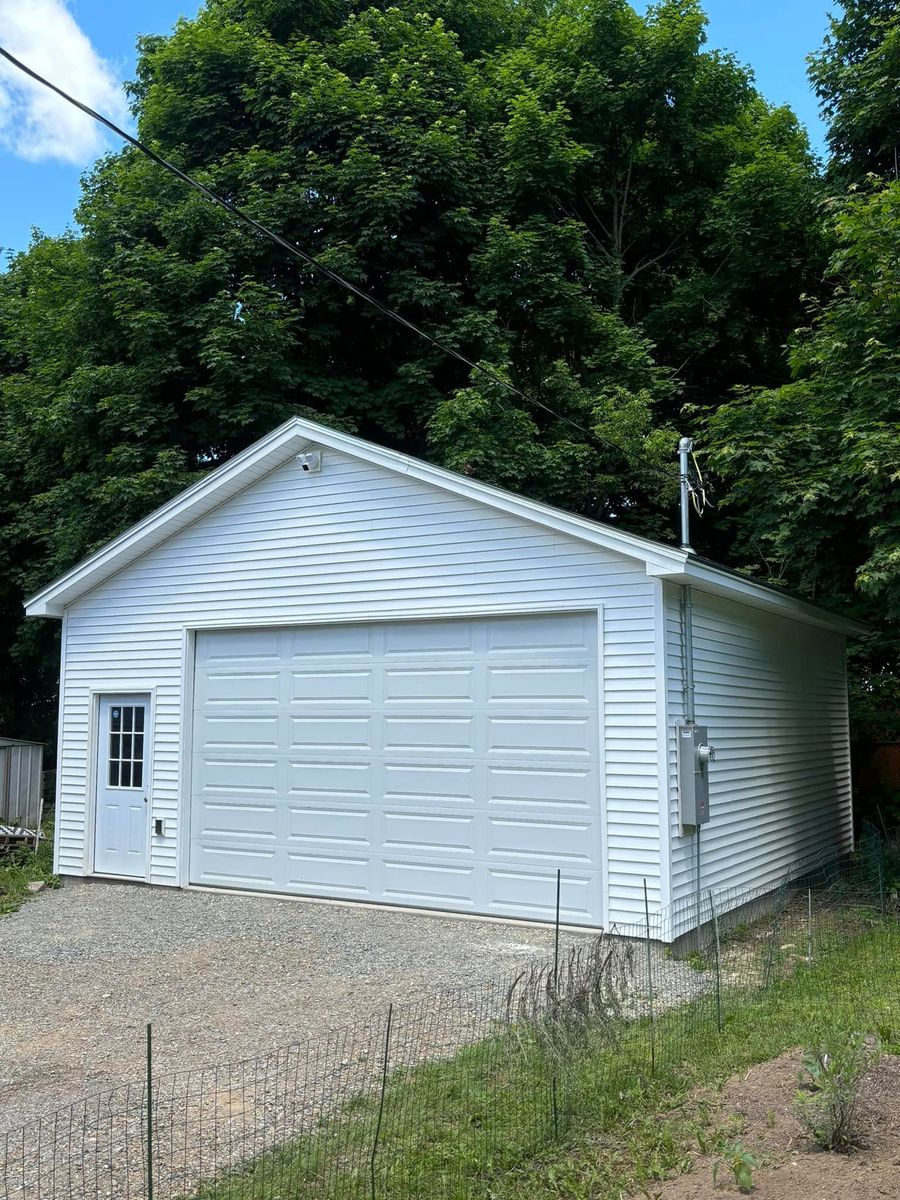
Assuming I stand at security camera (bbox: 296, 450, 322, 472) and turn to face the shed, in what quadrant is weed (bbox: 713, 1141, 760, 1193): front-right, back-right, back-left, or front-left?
back-left

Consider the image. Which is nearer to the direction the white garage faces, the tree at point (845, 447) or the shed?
the shed

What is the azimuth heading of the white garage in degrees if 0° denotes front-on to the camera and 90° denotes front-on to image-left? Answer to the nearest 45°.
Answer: approximately 45°

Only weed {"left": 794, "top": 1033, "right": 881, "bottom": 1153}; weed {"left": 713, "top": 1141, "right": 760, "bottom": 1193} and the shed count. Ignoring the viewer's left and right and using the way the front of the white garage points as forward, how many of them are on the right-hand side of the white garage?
1

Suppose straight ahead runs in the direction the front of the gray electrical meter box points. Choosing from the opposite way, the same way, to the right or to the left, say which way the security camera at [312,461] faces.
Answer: to the right

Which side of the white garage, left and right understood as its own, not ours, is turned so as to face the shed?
right

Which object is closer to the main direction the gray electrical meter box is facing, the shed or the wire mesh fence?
the wire mesh fence

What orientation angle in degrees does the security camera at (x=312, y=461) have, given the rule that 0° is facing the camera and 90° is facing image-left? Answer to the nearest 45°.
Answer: approximately 45°

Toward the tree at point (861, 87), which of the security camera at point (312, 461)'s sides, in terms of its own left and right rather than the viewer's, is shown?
back

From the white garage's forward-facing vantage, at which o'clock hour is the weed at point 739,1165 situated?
The weed is roughly at 10 o'clock from the white garage.

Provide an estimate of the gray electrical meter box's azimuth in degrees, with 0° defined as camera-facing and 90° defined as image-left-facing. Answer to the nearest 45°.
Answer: approximately 315°

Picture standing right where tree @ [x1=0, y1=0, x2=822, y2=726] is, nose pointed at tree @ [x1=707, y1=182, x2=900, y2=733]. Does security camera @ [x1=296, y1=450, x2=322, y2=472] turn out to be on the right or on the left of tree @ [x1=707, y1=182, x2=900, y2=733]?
right

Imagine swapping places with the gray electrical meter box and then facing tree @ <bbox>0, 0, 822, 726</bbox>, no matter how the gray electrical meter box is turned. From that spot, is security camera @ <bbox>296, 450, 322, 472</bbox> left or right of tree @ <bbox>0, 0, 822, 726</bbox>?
left

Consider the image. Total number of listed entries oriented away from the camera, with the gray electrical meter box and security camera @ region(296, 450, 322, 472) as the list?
0

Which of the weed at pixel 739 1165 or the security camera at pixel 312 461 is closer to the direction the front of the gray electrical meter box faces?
the weed

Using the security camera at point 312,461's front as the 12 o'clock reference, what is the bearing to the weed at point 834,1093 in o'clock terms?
The weed is roughly at 10 o'clock from the security camera.
